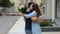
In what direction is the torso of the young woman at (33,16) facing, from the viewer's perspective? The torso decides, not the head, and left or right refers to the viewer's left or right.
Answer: facing to the left of the viewer
